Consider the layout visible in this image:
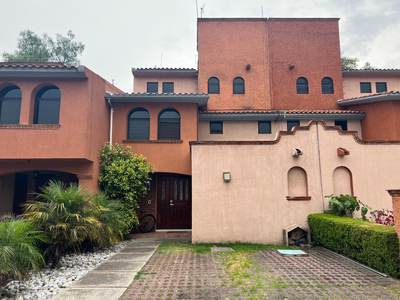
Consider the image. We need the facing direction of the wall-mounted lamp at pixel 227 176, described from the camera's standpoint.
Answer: facing the viewer

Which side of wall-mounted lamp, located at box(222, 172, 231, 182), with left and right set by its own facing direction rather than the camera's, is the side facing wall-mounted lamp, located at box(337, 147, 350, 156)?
left

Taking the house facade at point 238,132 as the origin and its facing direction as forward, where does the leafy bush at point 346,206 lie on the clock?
The leafy bush is roughly at 10 o'clock from the house facade.

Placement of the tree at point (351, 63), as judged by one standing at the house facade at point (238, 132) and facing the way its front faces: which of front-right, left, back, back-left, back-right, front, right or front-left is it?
back-left

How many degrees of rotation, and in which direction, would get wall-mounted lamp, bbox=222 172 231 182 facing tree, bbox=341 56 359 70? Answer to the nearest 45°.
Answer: approximately 135° to its left

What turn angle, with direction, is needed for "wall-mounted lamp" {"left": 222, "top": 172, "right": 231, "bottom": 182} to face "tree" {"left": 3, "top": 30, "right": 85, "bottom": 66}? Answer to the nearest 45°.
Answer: approximately 135° to its right

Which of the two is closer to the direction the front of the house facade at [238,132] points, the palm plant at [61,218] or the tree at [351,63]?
the palm plant

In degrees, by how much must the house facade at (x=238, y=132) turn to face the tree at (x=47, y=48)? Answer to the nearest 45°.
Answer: approximately 135° to its right

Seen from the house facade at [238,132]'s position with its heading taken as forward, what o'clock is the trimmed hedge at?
The trimmed hedge is roughly at 11 o'clock from the house facade.

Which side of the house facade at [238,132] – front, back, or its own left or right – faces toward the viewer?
front
